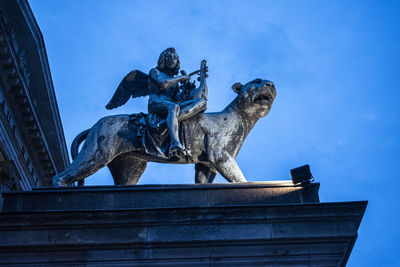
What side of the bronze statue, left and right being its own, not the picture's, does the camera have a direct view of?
right

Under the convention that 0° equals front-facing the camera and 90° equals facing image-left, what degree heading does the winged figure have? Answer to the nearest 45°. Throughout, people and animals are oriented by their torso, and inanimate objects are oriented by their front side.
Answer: approximately 315°

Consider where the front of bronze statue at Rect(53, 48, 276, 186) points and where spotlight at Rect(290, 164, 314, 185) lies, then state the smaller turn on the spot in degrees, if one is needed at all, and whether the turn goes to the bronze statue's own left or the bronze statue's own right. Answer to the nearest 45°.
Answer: approximately 45° to the bronze statue's own right
